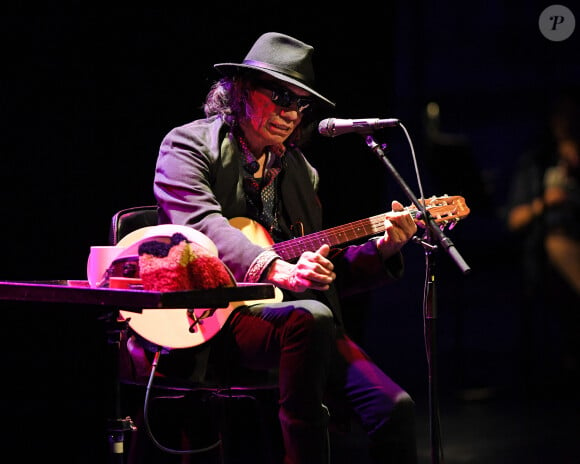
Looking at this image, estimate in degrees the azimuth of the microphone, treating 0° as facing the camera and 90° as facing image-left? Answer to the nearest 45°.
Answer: approximately 90°

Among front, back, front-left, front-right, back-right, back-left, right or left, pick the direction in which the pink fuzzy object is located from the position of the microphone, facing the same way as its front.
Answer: front-left
